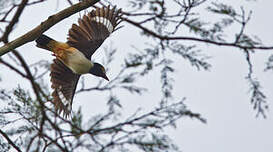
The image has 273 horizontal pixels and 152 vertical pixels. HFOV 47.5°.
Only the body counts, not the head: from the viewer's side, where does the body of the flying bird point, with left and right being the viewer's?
facing to the right of the viewer
